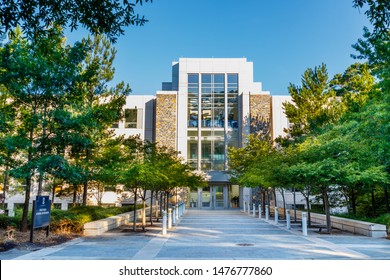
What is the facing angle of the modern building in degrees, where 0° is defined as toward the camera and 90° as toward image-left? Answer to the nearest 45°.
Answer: approximately 0°

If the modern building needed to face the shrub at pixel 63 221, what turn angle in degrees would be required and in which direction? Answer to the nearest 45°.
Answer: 0° — it already faces it

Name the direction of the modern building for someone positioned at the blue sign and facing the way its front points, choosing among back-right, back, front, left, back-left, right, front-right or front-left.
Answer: back-left

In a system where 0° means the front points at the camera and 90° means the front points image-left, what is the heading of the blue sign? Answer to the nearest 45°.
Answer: approximately 0°

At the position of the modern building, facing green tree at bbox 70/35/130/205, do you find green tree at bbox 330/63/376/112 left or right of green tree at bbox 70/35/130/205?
left

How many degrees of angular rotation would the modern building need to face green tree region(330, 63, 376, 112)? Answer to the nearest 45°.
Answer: approximately 45° to its left

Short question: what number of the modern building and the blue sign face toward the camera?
2
